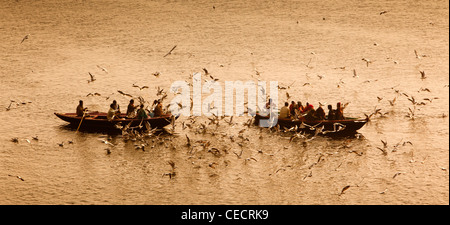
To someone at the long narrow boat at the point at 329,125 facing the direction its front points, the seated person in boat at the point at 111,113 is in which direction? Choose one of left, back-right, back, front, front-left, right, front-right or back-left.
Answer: back

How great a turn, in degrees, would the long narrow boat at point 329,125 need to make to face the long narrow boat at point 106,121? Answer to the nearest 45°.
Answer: approximately 180°

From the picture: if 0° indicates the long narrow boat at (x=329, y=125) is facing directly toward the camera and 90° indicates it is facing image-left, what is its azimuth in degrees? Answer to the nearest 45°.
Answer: approximately 270°

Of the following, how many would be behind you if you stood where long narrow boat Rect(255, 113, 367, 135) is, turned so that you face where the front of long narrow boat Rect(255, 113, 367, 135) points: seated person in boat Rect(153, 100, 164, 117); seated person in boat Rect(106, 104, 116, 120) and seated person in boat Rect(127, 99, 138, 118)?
3
